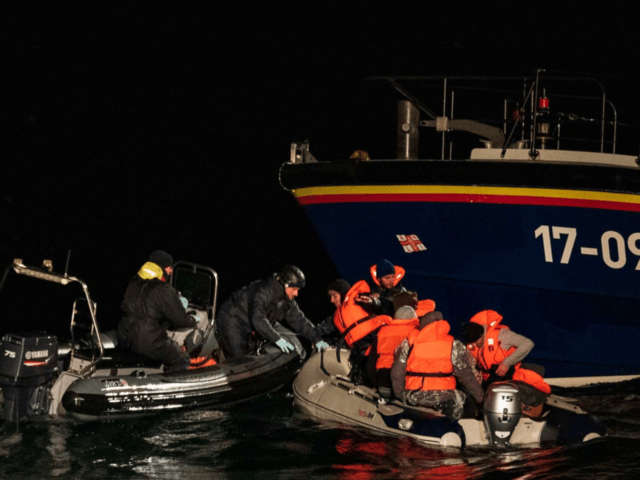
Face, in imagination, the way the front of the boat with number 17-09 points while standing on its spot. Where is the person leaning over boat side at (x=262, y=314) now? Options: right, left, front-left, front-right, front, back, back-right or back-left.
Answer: front

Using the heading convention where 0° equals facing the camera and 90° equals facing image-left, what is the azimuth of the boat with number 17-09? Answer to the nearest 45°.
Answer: approximately 90°

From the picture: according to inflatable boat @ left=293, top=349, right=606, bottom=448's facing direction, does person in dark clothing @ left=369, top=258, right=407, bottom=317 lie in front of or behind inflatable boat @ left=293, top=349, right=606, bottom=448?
in front

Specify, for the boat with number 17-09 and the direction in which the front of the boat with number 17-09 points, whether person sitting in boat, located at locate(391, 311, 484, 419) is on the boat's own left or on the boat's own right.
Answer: on the boat's own left

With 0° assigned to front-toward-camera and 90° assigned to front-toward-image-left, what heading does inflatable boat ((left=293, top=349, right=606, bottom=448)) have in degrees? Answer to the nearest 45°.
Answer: approximately 135°

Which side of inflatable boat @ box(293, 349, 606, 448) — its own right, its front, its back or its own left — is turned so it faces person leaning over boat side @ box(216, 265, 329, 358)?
front
